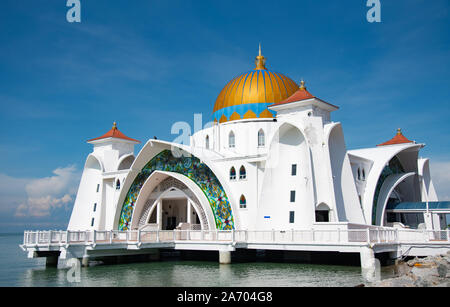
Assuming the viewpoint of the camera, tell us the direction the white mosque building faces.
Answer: facing the viewer and to the left of the viewer
